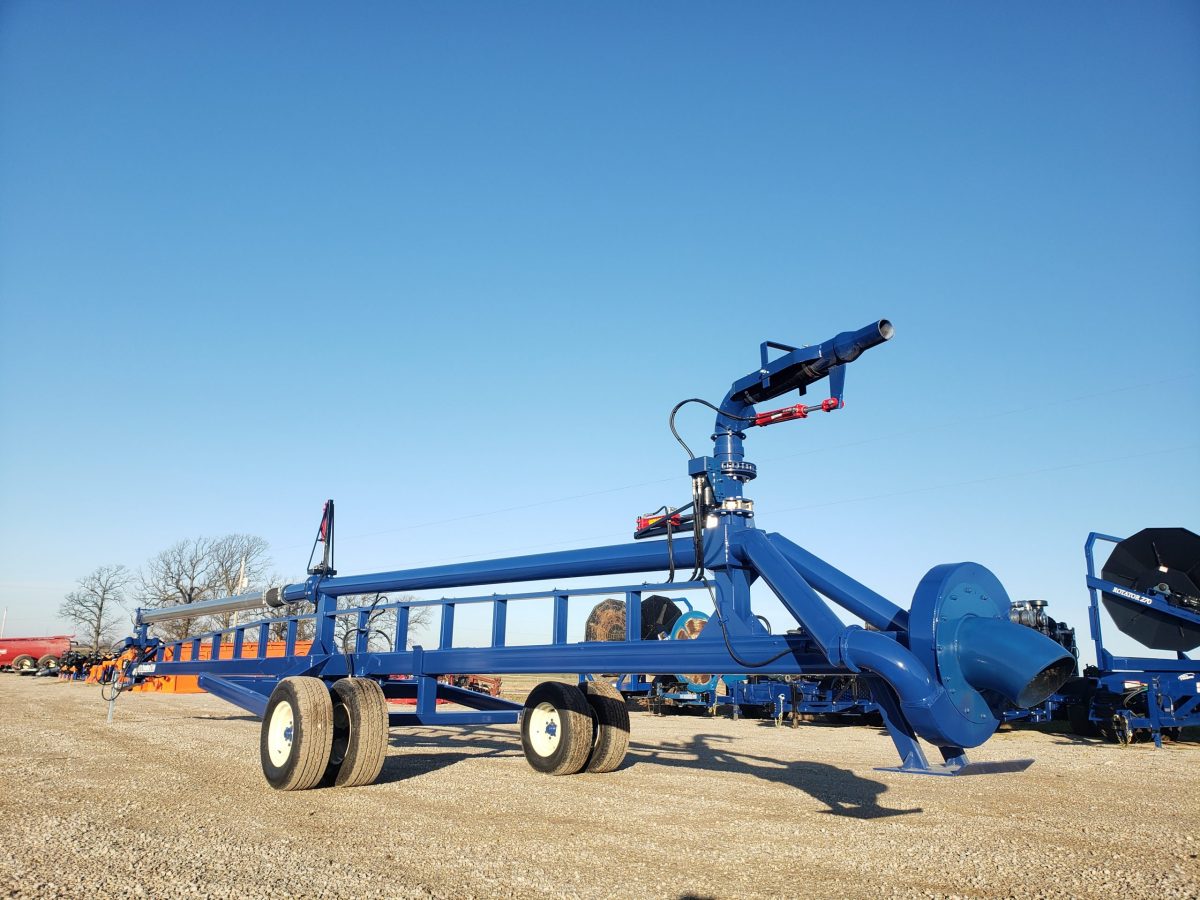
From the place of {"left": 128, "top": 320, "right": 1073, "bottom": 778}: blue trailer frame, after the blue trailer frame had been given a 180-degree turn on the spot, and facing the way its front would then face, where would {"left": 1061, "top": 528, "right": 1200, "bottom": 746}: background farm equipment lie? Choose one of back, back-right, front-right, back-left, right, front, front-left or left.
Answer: left

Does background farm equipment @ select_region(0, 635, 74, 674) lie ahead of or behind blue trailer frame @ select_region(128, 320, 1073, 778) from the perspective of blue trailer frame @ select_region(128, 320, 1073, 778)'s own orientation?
ahead

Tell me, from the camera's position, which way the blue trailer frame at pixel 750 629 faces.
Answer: facing away from the viewer and to the left of the viewer
